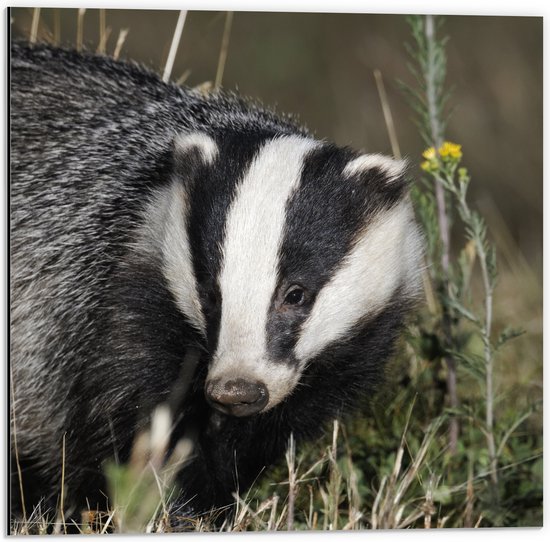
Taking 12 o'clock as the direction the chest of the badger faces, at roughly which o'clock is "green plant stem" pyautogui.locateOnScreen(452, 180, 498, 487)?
The green plant stem is roughly at 10 o'clock from the badger.

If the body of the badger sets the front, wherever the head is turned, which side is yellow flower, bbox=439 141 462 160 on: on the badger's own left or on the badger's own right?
on the badger's own left

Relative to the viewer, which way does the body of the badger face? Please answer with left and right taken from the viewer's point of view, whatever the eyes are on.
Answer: facing the viewer and to the right of the viewer

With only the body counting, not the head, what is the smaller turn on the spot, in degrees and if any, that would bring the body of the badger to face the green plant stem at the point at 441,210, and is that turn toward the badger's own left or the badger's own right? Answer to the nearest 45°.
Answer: approximately 90° to the badger's own left
